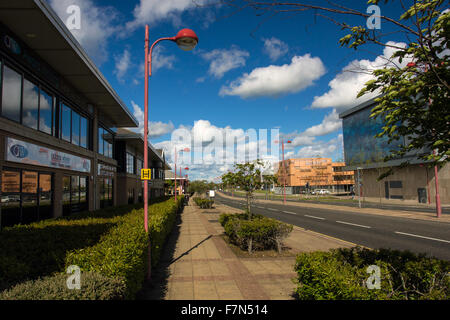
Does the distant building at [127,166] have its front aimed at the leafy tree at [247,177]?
no

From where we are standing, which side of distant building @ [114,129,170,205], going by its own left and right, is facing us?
right

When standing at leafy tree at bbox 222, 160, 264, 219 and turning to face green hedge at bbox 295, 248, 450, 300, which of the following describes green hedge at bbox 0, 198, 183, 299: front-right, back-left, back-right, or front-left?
front-right

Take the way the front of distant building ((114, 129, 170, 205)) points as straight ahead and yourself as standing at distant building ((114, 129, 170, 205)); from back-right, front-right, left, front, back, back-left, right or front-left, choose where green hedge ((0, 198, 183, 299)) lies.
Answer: right

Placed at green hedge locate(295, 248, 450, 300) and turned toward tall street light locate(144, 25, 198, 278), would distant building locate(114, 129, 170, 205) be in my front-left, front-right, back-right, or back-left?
front-right

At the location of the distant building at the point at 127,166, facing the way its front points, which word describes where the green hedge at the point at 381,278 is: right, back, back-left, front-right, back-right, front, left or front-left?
right

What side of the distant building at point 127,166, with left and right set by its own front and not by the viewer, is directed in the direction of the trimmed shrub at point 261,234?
right

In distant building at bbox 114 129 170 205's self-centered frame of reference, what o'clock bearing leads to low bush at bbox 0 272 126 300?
The low bush is roughly at 3 o'clock from the distant building.

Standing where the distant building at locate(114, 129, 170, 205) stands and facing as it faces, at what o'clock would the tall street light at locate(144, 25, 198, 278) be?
The tall street light is roughly at 3 o'clock from the distant building.

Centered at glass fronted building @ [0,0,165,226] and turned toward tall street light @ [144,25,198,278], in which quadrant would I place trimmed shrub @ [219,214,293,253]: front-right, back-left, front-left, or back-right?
front-left
